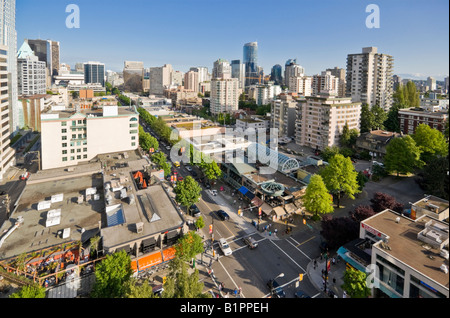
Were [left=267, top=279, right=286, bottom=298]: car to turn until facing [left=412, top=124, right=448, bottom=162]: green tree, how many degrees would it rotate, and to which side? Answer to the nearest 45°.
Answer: approximately 90° to its left

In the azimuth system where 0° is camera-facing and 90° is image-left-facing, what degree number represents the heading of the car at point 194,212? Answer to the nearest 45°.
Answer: approximately 315°

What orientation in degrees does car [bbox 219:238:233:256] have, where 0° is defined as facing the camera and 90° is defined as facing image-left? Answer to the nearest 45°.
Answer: approximately 315°

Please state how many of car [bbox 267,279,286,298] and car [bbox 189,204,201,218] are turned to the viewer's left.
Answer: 0
